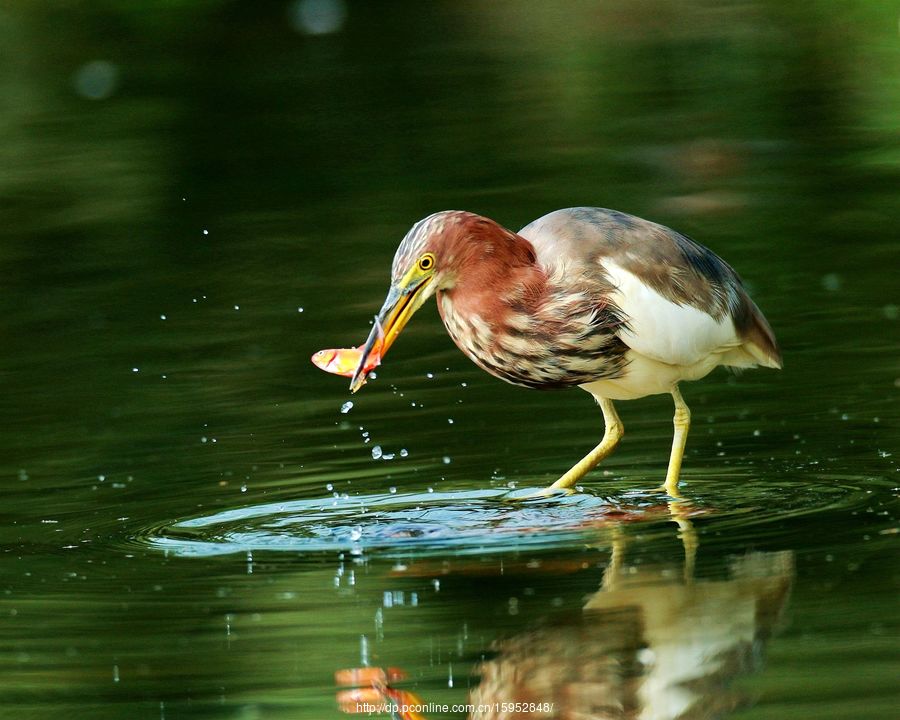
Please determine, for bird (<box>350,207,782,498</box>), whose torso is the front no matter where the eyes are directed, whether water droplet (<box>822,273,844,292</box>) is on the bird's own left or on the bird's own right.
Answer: on the bird's own right

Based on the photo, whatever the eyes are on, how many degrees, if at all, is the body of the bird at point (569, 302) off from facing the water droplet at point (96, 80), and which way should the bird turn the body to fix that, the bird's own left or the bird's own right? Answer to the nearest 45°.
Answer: approximately 90° to the bird's own right

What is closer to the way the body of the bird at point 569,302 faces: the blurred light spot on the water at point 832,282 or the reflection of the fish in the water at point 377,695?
the reflection of the fish in the water

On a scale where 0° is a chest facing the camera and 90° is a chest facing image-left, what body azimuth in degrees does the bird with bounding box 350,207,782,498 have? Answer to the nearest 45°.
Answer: approximately 90°
